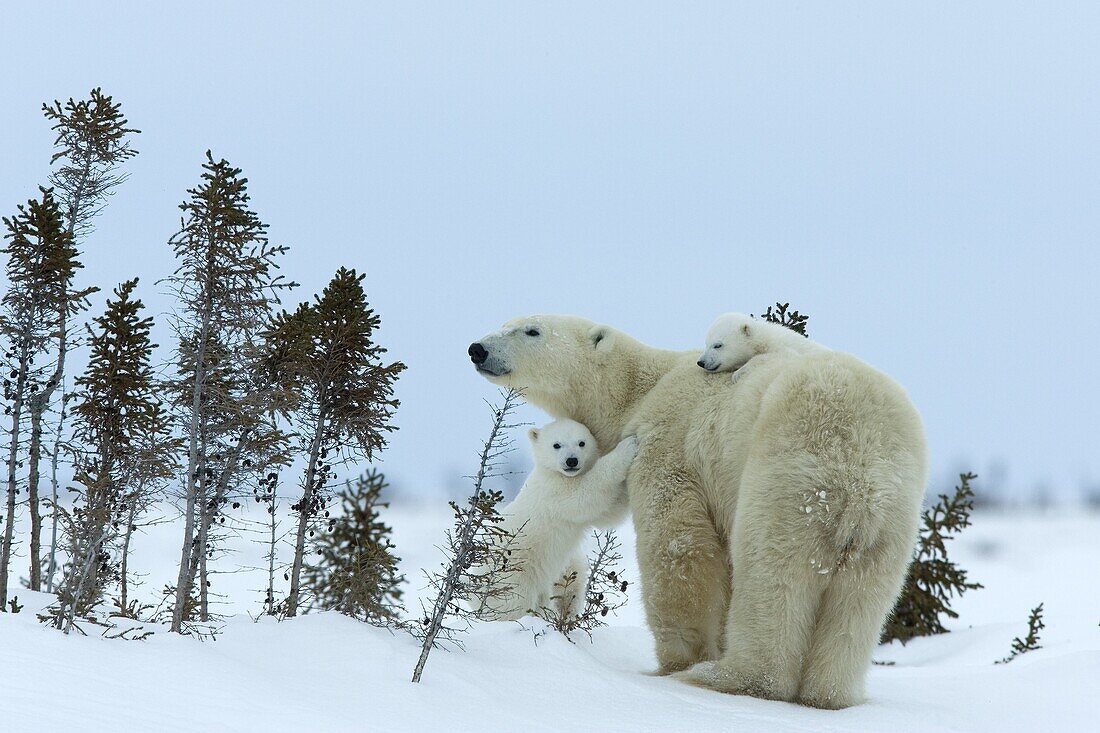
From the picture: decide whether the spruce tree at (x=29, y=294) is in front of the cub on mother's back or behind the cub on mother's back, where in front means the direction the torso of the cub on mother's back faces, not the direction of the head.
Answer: in front

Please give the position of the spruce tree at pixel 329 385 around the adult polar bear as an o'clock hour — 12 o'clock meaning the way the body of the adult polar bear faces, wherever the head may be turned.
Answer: The spruce tree is roughly at 11 o'clock from the adult polar bear.

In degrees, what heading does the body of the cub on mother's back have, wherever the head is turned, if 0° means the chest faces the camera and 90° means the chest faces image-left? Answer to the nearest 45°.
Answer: approximately 90°

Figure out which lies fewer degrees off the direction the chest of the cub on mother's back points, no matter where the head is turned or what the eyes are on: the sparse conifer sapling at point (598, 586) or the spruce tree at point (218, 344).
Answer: the spruce tree

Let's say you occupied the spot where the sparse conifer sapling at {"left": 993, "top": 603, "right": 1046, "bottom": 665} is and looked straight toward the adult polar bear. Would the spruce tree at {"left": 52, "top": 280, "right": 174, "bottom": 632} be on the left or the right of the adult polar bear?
right

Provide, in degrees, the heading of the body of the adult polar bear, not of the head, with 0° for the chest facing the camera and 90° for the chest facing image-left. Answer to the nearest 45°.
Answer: approximately 135°

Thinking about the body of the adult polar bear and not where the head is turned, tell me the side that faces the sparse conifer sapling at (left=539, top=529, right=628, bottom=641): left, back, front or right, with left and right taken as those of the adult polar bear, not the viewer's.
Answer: front

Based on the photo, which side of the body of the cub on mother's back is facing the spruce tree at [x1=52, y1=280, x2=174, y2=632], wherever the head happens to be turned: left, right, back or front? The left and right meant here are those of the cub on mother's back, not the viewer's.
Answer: front

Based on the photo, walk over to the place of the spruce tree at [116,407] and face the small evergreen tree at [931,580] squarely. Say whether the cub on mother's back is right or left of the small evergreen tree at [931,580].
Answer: right

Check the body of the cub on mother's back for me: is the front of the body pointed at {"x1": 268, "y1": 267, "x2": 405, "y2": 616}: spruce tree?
yes

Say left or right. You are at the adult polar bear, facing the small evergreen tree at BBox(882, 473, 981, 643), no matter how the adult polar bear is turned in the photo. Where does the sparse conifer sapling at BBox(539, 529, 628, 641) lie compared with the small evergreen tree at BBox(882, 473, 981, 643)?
left
